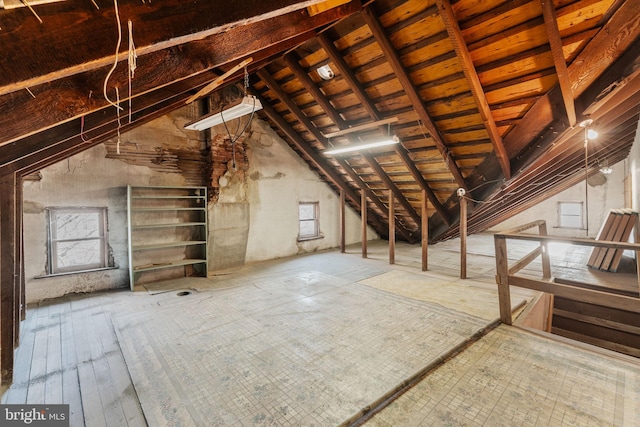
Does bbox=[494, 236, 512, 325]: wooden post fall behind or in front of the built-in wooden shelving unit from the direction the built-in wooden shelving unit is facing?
in front

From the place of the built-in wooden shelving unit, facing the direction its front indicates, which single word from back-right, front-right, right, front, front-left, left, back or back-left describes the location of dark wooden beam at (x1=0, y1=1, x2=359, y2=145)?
front-right

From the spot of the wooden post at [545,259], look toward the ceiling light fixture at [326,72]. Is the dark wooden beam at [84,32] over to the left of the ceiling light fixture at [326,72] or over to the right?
left

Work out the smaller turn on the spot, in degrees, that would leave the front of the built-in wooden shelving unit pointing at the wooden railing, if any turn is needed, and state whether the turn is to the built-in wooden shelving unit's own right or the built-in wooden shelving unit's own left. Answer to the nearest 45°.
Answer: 0° — it already faces it

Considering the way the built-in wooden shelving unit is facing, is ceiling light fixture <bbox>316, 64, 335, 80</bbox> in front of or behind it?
in front

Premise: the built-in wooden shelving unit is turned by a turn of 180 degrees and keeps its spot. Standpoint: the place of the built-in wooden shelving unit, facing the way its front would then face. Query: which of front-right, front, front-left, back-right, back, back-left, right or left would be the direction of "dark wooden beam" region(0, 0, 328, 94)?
back-left
